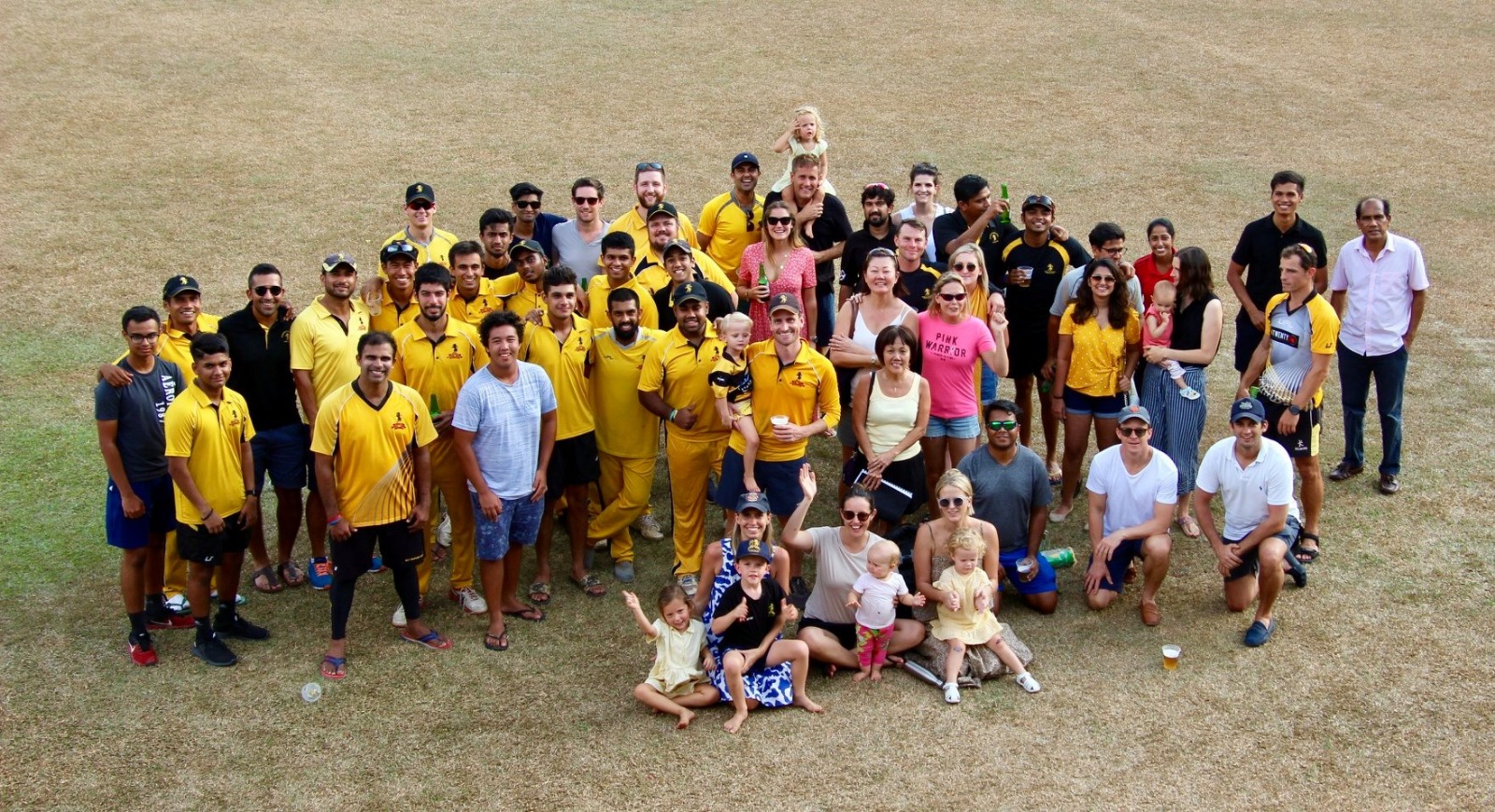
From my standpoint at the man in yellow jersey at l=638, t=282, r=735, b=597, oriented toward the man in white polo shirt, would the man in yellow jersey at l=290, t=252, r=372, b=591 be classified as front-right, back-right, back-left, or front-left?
back-right

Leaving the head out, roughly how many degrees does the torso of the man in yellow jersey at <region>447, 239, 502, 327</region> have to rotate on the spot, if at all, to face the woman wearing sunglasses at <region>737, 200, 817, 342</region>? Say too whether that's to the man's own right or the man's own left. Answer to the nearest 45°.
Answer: approximately 90° to the man's own left

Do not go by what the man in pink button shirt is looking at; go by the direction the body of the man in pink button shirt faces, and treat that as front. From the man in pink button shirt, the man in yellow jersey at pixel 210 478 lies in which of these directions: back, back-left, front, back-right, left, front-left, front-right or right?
front-right

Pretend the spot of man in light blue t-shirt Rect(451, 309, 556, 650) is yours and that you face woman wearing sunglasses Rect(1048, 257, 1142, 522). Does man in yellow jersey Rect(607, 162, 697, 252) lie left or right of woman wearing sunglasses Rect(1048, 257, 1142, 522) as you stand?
left

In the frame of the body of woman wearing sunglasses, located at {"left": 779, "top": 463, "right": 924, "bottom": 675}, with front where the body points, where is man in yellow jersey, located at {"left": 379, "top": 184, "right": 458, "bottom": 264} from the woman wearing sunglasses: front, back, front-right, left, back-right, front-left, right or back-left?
back-right

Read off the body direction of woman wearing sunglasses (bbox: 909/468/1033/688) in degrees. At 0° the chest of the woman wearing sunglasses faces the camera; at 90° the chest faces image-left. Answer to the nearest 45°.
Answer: approximately 0°

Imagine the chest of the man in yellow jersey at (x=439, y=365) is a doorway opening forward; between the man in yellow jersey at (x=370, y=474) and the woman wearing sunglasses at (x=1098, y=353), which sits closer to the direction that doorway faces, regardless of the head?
the man in yellow jersey

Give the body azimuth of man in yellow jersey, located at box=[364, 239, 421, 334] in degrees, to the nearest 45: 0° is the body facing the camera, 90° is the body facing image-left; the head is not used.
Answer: approximately 0°

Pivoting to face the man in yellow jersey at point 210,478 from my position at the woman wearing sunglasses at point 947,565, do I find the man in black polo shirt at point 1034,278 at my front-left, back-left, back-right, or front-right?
back-right

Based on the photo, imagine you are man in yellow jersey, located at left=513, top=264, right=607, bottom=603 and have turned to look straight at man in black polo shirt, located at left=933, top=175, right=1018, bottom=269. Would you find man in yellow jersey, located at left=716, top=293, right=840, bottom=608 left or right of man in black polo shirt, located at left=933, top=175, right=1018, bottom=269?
right

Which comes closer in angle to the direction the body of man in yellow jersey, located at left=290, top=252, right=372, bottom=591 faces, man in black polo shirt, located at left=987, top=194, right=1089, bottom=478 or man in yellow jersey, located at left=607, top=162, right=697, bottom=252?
the man in black polo shirt
